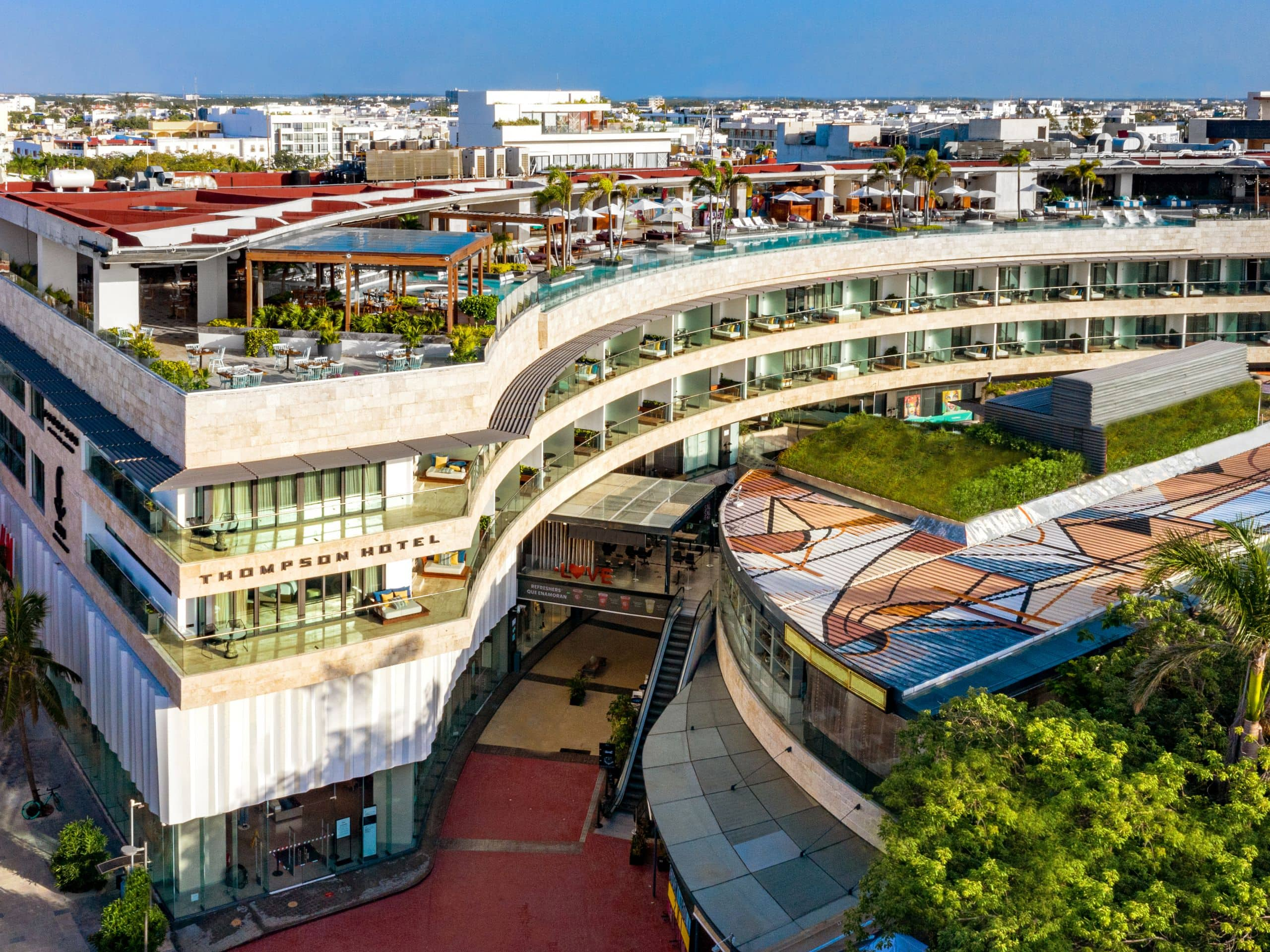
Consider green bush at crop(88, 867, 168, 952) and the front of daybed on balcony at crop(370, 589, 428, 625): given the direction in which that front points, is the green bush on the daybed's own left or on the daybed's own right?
on the daybed's own right

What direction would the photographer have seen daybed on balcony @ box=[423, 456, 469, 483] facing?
facing the viewer

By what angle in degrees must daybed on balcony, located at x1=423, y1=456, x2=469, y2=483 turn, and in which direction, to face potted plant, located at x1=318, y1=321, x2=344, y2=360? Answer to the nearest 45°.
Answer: approximately 135° to its right

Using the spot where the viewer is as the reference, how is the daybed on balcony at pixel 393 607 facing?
facing the viewer and to the right of the viewer
